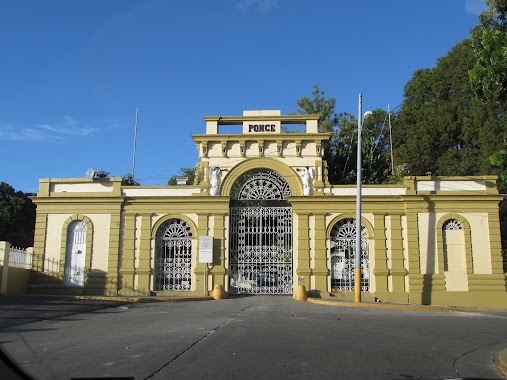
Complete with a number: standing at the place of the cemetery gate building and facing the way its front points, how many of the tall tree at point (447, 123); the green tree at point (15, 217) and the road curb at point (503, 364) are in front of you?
1

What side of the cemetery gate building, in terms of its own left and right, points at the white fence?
right

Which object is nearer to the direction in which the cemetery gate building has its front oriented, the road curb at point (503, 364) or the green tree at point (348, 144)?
the road curb

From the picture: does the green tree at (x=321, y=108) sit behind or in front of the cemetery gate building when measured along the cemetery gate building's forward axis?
behind

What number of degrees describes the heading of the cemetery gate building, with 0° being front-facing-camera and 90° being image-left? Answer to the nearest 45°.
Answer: approximately 0°

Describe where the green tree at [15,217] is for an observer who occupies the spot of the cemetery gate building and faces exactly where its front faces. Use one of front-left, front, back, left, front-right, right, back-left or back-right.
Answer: back-right

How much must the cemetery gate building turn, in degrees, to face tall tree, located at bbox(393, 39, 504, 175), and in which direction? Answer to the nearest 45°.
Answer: approximately 135° to its left

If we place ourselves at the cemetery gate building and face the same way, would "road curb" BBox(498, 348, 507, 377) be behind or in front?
in front

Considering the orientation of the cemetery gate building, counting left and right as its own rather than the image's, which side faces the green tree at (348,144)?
back

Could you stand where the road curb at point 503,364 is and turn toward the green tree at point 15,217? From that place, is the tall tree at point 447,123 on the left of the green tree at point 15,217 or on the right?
right
